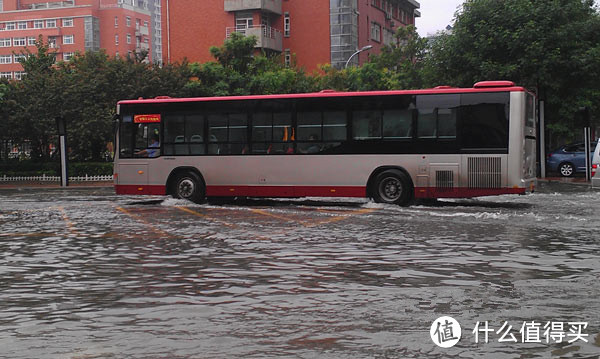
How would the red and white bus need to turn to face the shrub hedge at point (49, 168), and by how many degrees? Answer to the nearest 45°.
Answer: approximately 45° to its right

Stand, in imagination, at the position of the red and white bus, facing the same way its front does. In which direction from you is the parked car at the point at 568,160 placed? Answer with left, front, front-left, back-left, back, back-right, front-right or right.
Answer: back-right

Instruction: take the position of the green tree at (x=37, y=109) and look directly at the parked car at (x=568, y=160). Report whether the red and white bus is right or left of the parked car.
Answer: right

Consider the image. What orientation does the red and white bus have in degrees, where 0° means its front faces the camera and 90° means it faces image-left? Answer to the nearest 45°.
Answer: approximately 90°

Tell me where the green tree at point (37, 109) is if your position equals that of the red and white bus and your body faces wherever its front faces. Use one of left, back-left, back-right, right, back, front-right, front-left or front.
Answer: front-right

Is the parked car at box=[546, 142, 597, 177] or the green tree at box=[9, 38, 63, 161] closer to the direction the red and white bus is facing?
the green tree

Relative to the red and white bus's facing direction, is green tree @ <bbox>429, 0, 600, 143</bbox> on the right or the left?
on its right

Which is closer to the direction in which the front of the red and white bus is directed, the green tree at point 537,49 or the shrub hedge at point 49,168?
the shrub hedge
